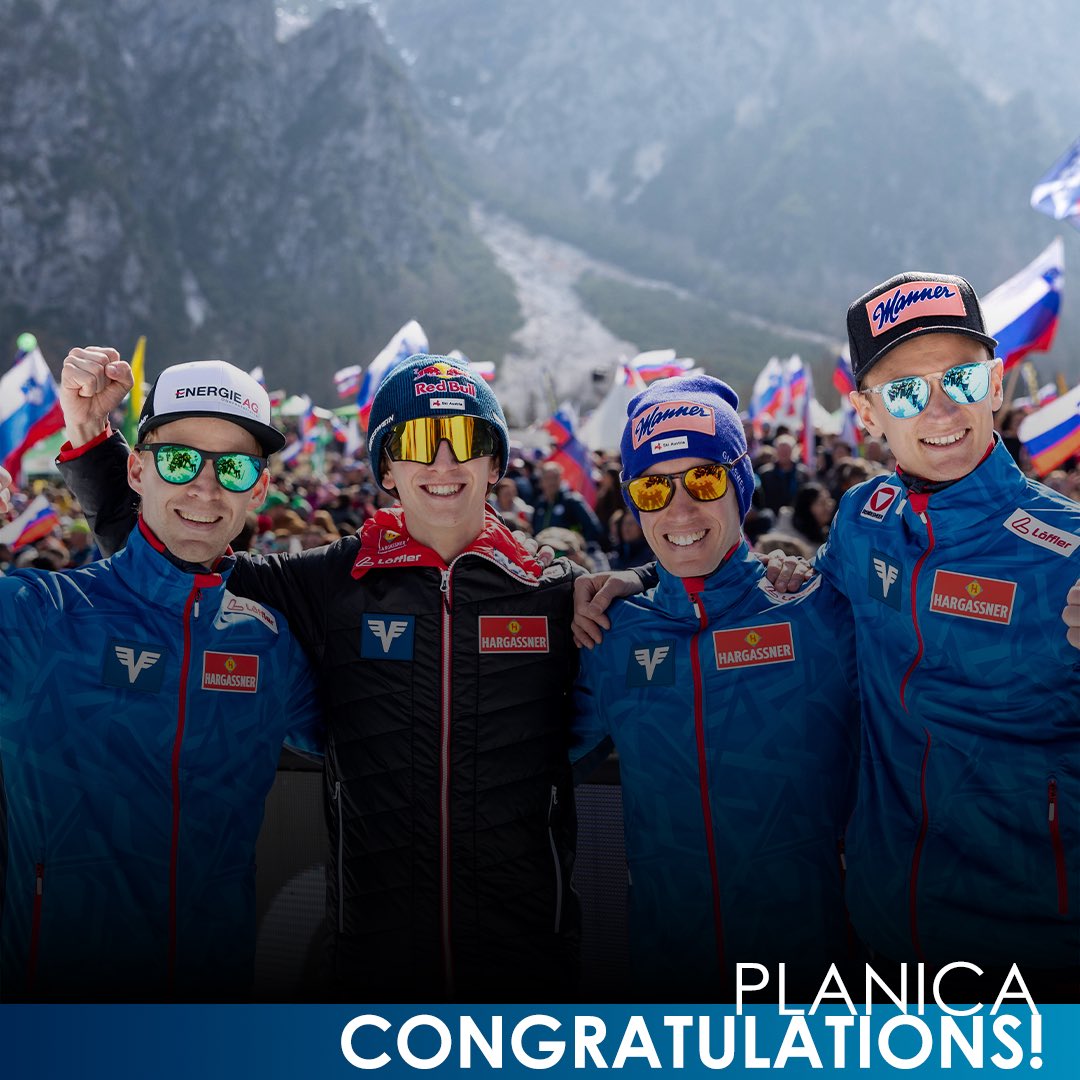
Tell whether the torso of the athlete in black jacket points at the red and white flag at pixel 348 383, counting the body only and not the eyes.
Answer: no

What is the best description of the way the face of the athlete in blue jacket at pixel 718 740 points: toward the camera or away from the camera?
toward the camera

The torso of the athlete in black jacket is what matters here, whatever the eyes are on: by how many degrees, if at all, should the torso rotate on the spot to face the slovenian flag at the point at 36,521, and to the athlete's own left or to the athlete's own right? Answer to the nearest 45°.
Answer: approximately 180°

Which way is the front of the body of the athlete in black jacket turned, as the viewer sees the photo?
toward the camera

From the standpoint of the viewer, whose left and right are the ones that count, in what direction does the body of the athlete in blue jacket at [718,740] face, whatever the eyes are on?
facing the viewer

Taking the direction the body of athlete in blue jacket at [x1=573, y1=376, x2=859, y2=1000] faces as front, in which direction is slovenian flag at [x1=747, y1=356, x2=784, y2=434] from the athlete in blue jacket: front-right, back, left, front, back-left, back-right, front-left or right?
back

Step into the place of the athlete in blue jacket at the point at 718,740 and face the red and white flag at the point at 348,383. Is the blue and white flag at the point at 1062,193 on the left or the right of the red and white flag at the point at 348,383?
right

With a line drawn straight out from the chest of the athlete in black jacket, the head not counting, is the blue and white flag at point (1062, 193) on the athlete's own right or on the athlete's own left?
on the athlete's own left

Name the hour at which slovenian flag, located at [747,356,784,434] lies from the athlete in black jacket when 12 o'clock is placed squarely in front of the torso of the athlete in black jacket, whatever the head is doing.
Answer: The slovenian flag is roughly at 7 o'clock from the athlete in black jacket.

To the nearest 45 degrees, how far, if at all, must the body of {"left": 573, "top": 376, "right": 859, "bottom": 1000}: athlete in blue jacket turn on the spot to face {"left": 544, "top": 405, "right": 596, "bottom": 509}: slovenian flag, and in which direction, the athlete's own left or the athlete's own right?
approximately 180°

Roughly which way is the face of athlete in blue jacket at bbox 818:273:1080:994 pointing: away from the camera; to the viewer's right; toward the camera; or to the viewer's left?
toward the camera

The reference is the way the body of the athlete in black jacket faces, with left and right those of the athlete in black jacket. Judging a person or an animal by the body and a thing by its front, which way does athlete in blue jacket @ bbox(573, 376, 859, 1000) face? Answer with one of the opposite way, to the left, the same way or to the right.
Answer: the same way

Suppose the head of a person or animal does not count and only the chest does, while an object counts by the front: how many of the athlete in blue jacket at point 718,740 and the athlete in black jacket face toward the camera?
2

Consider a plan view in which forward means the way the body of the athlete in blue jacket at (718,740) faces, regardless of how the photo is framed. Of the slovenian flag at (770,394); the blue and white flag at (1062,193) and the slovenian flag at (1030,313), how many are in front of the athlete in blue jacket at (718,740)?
0

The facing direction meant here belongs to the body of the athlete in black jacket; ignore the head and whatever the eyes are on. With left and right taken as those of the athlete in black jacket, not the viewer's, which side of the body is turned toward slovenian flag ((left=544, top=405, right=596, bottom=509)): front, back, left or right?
back

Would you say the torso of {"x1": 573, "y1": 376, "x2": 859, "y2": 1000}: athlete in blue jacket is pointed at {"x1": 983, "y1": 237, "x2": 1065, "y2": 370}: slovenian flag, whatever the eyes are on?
no

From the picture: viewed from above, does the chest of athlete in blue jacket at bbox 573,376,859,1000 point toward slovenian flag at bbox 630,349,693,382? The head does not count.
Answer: no

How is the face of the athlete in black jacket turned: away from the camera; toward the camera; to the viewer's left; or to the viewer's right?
toward the camera

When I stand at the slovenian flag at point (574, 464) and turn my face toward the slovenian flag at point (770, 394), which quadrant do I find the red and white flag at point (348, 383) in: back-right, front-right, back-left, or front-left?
front-left

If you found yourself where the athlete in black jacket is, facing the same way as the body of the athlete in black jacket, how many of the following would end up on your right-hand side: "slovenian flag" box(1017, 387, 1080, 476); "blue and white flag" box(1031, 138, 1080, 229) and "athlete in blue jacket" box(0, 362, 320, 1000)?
1
